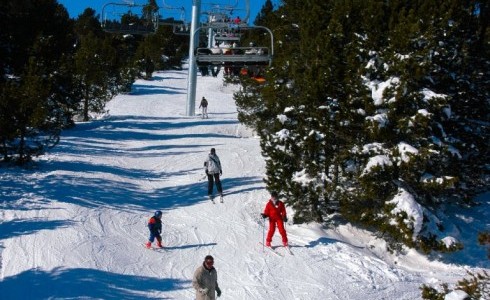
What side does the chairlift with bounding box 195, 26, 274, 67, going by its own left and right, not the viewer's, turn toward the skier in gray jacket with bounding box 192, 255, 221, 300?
back

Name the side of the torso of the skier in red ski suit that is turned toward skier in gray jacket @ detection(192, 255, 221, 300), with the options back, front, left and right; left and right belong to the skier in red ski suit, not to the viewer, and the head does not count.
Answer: front

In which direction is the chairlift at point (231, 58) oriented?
away from the camera

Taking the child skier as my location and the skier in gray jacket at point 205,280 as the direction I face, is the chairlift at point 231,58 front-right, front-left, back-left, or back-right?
back-left

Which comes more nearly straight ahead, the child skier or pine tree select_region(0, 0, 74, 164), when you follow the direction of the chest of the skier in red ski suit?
the child skier

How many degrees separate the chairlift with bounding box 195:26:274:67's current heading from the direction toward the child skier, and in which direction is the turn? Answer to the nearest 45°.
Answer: approximately 180°

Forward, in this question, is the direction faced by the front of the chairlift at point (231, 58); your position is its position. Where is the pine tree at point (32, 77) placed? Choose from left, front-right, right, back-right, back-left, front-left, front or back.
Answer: left

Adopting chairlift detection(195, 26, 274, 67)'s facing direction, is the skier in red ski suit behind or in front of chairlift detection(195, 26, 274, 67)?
behind

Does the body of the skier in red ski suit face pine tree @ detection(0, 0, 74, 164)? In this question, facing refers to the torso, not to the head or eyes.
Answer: no

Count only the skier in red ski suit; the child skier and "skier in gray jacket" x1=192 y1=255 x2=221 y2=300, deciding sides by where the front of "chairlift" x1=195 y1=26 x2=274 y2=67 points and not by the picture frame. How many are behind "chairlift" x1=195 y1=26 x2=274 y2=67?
3

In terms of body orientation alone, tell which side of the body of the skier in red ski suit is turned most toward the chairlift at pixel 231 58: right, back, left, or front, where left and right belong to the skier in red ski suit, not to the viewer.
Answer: back

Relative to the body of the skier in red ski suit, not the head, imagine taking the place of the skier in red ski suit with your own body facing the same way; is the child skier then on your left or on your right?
on your right

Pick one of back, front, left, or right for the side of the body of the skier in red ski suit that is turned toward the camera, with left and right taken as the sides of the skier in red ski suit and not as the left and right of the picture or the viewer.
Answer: front
